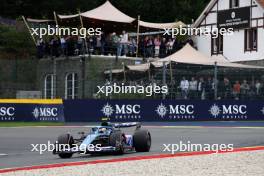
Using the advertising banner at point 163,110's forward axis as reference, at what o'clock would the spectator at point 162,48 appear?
The spectator is roughly at 6 o'clock from the advertising banner.

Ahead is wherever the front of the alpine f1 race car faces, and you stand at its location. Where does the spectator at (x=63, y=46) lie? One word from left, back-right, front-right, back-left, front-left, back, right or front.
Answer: back-right

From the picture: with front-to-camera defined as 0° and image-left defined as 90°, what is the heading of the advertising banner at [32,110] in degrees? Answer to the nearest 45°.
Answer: approximately 0°

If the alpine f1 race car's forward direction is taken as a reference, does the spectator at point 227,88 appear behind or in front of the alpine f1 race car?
behind

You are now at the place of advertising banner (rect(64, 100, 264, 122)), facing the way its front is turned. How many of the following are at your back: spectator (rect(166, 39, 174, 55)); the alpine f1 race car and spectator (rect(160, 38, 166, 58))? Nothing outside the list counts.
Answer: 2

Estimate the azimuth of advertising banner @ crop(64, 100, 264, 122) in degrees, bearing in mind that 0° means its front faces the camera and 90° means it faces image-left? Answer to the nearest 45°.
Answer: approximately 0°

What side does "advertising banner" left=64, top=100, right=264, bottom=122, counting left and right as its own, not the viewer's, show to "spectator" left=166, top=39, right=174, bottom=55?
back
